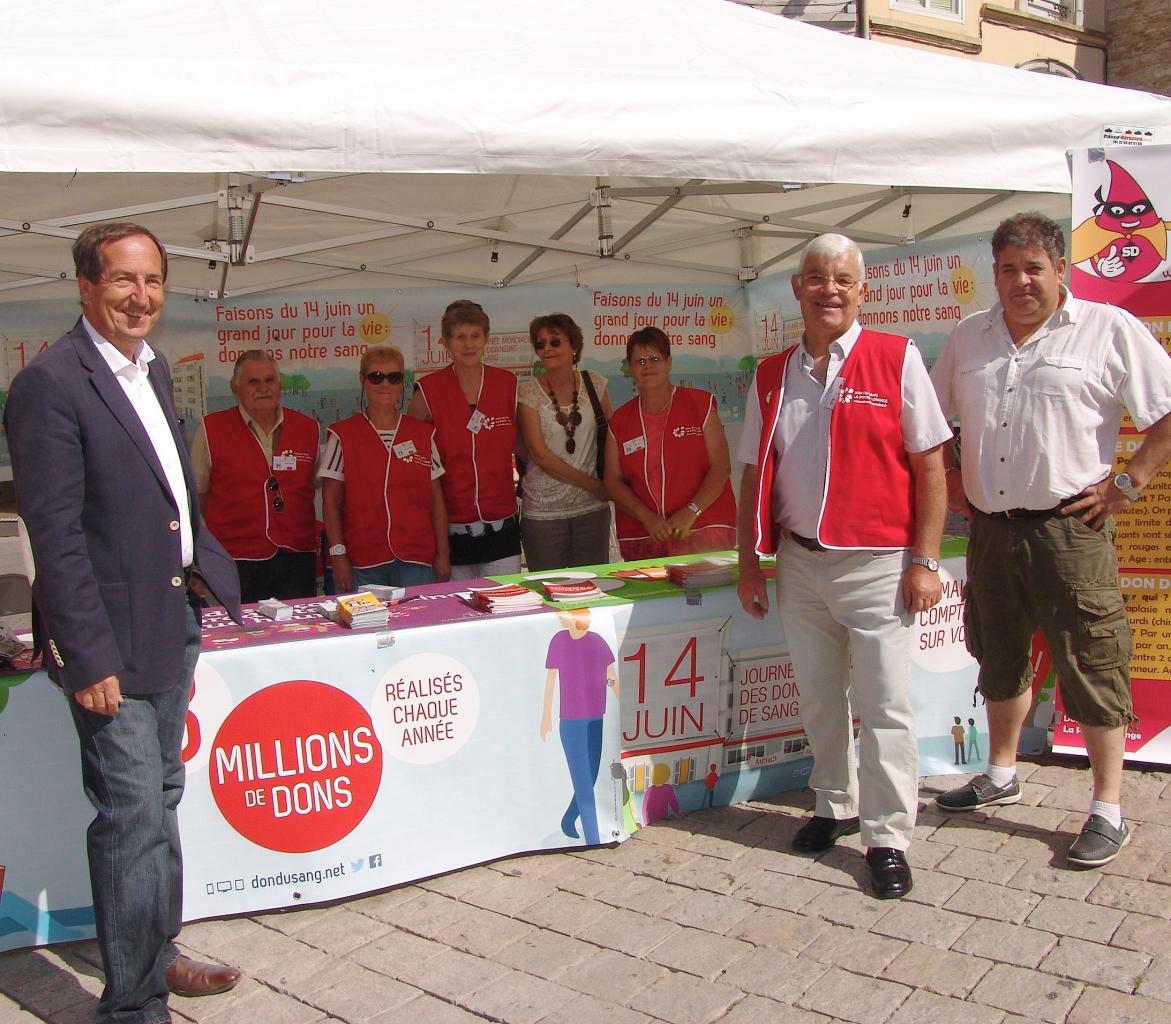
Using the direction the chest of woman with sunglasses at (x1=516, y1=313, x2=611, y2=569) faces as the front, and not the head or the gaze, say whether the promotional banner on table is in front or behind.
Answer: in front

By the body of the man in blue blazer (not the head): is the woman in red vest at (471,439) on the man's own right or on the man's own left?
on the man's own left

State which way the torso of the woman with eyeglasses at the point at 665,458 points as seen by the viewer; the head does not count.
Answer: toward the camera

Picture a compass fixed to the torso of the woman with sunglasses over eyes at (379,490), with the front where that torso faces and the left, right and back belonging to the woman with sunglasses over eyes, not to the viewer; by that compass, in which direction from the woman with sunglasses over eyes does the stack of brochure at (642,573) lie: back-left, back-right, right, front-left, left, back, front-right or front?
front-left

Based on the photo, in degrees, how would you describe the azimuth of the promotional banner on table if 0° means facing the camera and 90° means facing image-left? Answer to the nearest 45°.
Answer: approximately 315°

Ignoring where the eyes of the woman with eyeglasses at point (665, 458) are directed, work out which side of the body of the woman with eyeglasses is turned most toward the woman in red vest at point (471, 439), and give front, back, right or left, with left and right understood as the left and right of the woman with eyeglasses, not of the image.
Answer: right

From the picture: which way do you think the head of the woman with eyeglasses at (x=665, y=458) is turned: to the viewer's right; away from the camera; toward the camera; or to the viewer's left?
toward the camera

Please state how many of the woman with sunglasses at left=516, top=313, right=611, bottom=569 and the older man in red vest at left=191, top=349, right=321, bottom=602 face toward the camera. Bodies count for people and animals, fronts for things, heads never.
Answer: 2

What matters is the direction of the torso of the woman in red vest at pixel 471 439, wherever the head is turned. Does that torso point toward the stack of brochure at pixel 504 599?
yes

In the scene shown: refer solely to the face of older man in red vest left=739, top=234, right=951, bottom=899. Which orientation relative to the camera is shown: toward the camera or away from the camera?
toward the camera

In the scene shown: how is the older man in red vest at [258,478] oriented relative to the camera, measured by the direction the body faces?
toward the camera

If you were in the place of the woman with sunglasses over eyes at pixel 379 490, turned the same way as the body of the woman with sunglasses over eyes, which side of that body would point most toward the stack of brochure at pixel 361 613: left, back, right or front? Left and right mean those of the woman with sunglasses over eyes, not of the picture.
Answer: front

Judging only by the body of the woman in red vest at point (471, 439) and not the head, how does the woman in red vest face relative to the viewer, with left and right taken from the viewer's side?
facing the viewer

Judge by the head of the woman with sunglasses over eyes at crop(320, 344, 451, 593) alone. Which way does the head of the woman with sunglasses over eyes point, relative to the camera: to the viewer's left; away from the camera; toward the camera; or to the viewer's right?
toward the camera

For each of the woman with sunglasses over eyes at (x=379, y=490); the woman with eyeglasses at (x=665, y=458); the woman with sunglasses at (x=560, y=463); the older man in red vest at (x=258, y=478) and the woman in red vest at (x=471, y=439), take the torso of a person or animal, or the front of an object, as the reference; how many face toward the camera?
5
